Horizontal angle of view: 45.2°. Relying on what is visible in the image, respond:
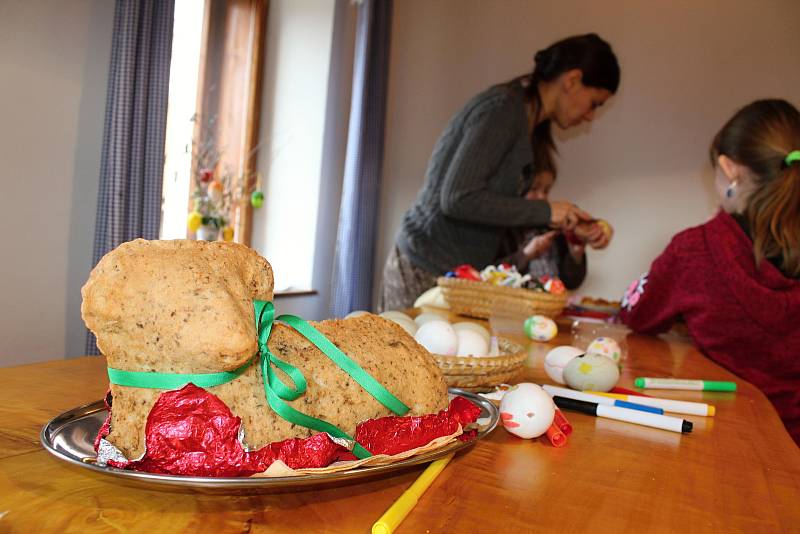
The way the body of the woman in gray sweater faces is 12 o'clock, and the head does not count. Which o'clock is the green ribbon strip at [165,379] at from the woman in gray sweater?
The green ribbon strip is roughly at 3 o'clock from the woman in gray sweater.

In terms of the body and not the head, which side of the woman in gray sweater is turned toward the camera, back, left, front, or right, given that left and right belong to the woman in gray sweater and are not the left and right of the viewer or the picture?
right

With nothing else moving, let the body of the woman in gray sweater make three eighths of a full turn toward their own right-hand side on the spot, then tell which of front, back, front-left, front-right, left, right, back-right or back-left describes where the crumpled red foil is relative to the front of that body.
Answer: front-left

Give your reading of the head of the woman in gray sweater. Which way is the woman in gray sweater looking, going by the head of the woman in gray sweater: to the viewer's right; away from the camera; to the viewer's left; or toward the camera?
to the viewer's right

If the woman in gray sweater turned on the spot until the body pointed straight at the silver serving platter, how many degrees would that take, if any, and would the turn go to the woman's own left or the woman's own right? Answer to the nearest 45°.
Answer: approximately 90° to the woman's own right

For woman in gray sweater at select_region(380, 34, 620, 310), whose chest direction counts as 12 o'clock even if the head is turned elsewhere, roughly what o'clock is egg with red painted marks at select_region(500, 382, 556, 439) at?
The egg with red painted marks is roughly at 3 o'clock from the woman in gray sweater.

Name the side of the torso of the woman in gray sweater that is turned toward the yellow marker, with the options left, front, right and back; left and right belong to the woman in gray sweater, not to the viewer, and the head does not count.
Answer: right

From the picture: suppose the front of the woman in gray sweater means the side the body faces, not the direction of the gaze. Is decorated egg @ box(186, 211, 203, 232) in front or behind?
behind

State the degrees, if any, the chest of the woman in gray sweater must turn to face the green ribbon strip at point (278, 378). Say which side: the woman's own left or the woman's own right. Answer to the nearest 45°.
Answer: approximately 90° to the woman's own right

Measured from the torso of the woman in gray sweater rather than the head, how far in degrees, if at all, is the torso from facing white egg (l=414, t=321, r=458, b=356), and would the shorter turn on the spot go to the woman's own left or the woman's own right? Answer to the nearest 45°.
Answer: approximately 90° to the woman's own right

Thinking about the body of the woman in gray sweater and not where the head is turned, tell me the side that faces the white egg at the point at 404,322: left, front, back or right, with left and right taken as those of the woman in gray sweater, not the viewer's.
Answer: right

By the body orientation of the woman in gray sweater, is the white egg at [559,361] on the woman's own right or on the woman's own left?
on the woman's own right

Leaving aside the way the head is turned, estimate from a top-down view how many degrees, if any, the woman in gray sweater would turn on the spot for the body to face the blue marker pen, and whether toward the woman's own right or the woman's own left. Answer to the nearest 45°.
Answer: approximately 90° to the woman's own right

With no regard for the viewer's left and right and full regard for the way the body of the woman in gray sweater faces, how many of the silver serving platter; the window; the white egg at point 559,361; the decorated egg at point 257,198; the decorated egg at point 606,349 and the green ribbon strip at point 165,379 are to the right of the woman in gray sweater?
4

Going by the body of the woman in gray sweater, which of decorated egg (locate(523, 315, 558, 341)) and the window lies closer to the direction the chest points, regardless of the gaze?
the decorated egg

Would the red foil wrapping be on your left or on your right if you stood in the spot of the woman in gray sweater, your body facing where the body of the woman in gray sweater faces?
on your right
